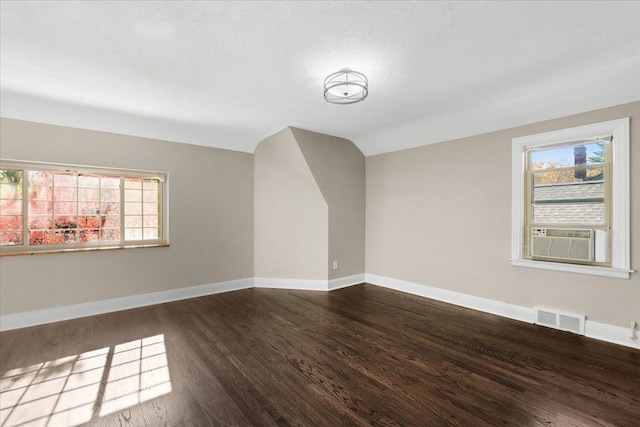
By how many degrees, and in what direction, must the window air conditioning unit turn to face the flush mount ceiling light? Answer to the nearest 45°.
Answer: approximately 45° to its right

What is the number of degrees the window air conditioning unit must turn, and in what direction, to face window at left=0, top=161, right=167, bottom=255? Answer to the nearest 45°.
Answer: approximately 45° to its right
